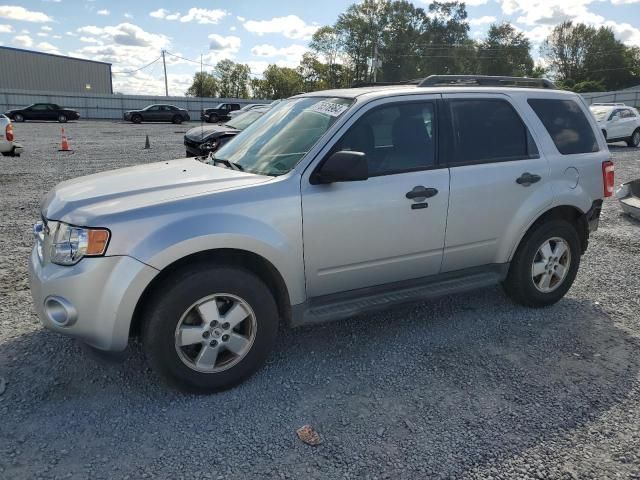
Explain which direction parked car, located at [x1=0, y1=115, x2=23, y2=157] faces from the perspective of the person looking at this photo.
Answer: facing to the left of the viewer

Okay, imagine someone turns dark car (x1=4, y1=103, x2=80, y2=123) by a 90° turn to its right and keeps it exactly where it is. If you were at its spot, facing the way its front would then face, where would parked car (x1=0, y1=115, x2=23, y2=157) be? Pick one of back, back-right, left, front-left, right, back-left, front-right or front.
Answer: back

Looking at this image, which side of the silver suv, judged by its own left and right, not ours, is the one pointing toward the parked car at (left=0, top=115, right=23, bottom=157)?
right

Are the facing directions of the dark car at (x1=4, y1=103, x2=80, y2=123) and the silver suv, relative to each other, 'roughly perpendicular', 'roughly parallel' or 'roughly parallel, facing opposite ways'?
roughly parallel

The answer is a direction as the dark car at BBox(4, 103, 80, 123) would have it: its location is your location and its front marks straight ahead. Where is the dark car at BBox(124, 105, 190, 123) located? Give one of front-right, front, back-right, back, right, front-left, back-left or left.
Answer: back

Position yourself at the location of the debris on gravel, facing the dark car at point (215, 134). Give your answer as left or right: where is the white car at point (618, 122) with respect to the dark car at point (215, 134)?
right

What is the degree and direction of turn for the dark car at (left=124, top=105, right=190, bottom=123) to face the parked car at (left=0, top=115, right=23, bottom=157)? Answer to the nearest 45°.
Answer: approximately 90° to its left

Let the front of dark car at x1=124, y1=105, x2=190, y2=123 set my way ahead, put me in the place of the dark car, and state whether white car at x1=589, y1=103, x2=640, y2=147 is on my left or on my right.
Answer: on my left

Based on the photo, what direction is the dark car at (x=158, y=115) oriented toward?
to the viewer's left

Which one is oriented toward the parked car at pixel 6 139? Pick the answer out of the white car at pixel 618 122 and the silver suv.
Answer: the white car

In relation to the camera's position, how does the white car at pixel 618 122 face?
facing the viewer and to the left of the viewer

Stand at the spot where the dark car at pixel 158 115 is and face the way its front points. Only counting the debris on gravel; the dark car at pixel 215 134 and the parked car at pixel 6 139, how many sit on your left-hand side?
3

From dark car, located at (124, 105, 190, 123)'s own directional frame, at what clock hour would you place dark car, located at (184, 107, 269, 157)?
dark car, located at (184, 107, 269, 157) is roughly at 9 o'clock from dark car, located at (124, 105, 190, 123).
